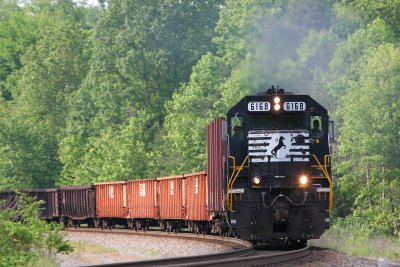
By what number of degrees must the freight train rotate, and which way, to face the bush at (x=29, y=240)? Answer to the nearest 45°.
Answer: approximately 45° to its right

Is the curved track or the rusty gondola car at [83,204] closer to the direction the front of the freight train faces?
the curved track

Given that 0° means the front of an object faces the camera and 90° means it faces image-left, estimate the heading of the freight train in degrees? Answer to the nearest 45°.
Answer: approximately 0°

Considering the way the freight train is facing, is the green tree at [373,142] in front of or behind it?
behind
